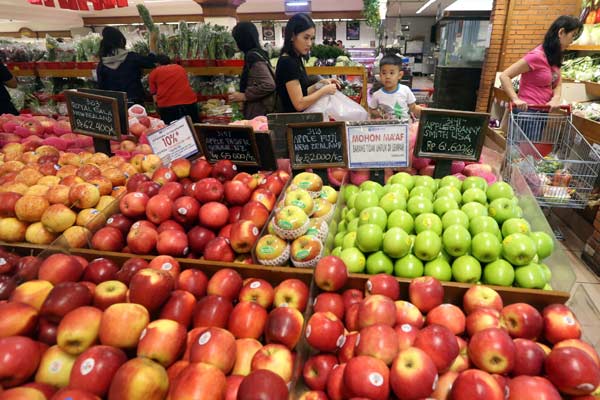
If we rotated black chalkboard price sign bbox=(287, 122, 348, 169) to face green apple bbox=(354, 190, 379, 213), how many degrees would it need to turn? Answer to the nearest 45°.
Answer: approximately 45° to its left

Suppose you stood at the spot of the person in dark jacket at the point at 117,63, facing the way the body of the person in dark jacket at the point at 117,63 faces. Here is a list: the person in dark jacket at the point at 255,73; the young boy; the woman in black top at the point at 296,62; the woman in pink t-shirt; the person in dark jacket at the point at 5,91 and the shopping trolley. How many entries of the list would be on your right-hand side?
5

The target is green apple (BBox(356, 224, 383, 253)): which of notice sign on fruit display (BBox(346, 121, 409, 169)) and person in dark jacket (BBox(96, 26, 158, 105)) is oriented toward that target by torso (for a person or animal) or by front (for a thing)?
the notice sign on fruit display

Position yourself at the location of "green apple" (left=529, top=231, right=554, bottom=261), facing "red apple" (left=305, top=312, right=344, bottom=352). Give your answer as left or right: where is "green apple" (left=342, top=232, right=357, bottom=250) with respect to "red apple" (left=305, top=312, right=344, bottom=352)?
right

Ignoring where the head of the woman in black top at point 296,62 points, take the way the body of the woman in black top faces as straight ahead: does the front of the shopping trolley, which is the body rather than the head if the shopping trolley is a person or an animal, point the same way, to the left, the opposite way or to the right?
to the right

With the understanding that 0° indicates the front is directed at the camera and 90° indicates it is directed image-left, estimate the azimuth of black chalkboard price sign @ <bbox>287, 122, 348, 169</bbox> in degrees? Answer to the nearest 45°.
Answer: approximately 0°

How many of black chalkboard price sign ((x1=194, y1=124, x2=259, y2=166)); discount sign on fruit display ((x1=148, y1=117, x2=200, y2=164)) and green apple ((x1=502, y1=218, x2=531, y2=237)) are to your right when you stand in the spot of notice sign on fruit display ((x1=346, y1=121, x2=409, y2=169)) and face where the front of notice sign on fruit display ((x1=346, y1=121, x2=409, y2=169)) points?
2

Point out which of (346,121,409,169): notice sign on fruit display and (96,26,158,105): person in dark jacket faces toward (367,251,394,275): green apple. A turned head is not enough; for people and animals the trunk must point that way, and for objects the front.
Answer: the notice sign on fruit display

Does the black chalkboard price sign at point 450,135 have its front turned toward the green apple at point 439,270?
yes

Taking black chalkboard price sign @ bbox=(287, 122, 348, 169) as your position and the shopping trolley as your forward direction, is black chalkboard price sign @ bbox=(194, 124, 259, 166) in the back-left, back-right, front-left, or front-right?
back-left

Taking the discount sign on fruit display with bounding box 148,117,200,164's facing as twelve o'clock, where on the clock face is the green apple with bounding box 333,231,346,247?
The green apple is roughly at 11 o'clock from the discount sign on fruit display.

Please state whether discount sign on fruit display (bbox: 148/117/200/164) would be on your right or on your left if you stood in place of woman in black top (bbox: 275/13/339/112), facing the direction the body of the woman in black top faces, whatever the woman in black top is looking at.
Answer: on your right

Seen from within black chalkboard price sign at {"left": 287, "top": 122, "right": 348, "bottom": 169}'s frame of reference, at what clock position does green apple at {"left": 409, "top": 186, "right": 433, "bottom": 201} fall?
The green apple is roughly at 10 o'clock from the black chalkboard price sign.

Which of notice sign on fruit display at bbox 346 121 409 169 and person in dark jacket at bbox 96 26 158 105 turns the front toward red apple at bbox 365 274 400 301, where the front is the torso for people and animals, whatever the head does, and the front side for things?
the notice sign on fruit display
